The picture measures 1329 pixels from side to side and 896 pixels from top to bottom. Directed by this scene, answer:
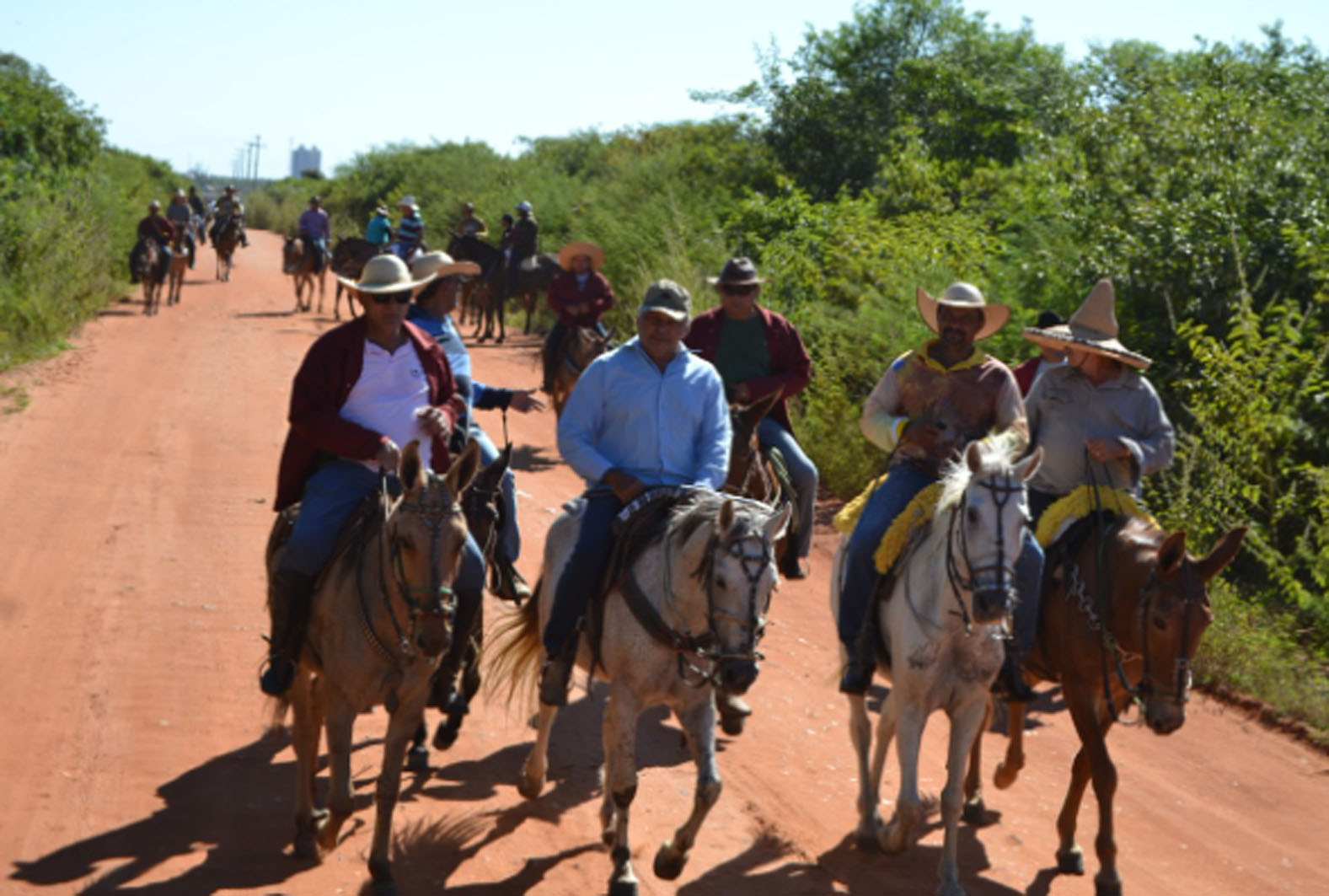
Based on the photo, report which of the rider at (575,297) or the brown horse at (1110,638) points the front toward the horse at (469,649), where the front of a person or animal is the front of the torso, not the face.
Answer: the rider

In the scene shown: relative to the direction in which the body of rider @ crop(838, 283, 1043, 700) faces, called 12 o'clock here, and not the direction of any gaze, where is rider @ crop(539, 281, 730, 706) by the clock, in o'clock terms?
rider @ crop(539, 281, 730, 706) is roughly at 2 o'clock from rider @ crop(838, 283, 1043, 700).

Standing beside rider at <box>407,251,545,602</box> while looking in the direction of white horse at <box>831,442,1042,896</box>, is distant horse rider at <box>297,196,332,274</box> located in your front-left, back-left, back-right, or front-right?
back-left

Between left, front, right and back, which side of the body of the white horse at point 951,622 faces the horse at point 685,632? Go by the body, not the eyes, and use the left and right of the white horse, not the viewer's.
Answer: right

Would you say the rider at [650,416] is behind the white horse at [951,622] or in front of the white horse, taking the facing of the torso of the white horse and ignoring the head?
behind

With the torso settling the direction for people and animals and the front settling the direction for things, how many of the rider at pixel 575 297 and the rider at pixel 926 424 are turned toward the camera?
2

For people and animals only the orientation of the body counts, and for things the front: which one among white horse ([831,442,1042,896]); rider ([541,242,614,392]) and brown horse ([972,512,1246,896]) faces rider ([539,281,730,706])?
rider ([541,242,614,392])

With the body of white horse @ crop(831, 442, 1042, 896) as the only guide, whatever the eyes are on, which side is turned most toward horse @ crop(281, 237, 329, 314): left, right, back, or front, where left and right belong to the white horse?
back

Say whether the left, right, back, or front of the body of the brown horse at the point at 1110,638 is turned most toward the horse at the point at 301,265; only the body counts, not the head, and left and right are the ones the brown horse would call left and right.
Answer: back

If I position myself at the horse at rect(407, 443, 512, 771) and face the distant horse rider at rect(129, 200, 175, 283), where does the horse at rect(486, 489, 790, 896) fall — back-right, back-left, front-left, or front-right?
back-right
